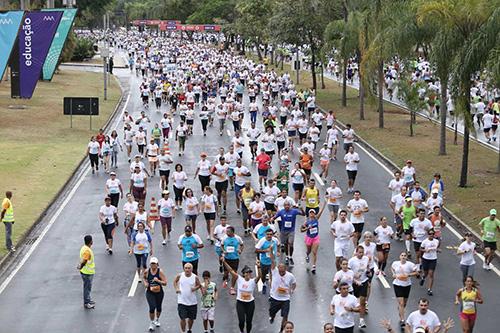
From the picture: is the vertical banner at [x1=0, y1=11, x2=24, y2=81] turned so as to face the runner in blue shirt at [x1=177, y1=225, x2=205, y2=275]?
yes

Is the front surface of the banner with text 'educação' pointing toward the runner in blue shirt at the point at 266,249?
yes

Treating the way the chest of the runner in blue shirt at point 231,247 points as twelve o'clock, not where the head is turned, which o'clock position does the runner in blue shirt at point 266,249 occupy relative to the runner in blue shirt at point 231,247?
the runner in blue shirt at point 266,249 is roughly at 10 o'clock from the runner in blue shirt at point 231,247.

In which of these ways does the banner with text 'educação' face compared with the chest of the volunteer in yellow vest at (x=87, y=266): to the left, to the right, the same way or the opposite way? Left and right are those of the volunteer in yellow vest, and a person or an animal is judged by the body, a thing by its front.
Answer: to the right

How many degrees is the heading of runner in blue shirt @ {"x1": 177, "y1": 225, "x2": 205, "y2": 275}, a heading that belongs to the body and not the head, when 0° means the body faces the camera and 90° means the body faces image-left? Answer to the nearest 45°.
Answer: approximately 0°

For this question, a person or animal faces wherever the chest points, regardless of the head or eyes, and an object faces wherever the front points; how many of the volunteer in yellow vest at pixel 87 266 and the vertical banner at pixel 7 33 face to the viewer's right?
1

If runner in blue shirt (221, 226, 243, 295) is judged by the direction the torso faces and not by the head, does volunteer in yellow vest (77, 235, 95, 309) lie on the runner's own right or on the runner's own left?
on the runner's own right

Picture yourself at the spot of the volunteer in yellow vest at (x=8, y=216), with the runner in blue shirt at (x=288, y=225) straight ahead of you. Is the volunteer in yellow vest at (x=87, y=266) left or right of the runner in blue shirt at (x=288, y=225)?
right

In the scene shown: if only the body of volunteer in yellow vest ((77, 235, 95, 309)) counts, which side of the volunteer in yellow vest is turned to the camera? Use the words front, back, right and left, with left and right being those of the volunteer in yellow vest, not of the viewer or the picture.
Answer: right
